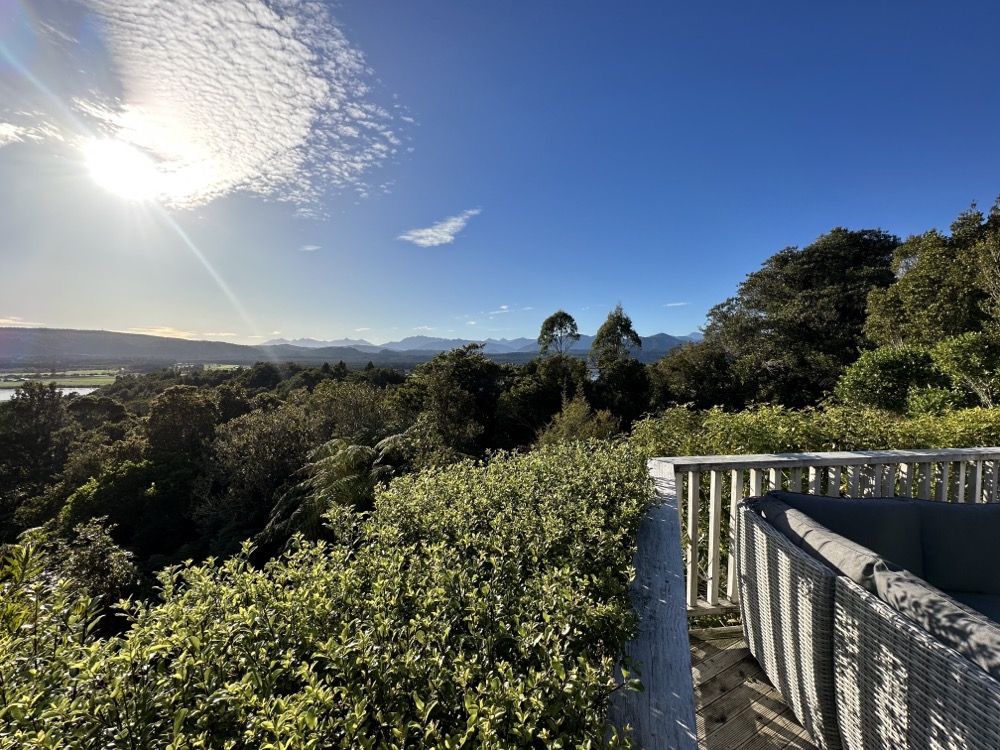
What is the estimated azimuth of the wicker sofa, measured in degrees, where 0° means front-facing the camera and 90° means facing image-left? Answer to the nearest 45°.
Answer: approximately 270°

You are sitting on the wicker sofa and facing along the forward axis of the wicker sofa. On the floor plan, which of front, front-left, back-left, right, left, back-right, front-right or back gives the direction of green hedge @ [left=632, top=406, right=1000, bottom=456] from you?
left

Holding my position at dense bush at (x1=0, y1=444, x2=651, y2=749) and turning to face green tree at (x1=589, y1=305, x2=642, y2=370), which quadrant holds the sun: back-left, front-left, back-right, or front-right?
front-left

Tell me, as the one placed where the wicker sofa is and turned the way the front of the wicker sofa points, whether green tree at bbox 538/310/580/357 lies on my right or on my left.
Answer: on my left

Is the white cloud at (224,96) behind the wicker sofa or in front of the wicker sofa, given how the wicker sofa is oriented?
behind

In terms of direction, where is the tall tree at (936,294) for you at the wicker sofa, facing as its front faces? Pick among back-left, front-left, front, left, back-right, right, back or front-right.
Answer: left

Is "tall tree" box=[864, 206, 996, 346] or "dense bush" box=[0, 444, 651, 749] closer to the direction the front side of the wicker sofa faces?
the tall tree

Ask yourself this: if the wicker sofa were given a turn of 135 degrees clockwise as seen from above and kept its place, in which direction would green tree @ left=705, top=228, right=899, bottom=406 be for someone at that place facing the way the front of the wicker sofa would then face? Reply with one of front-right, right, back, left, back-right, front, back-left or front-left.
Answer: back-right

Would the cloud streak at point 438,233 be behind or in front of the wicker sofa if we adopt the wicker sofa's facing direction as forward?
behind
